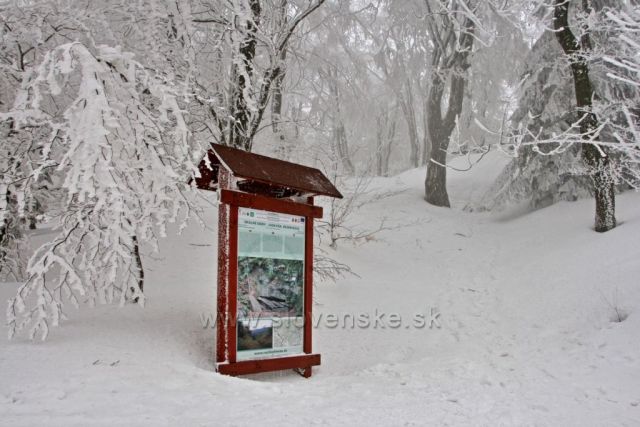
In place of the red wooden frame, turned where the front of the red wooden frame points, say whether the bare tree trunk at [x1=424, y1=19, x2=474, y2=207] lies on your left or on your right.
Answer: on your left

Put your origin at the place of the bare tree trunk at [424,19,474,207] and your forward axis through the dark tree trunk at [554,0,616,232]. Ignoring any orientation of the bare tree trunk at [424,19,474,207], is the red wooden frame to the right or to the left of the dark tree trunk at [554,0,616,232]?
right

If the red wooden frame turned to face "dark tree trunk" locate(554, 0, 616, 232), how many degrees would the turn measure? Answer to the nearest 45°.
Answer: approximately 90° to its left

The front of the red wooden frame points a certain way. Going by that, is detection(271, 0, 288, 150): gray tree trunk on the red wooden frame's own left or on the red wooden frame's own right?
on the red wooden frame's own left

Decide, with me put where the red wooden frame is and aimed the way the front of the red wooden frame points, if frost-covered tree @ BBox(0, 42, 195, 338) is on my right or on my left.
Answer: on my right

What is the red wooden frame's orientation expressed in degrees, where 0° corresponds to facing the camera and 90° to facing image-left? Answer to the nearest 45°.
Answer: approximately 315°

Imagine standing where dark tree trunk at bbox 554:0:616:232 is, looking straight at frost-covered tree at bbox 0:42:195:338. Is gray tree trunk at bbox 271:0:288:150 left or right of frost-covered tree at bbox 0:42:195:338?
right
